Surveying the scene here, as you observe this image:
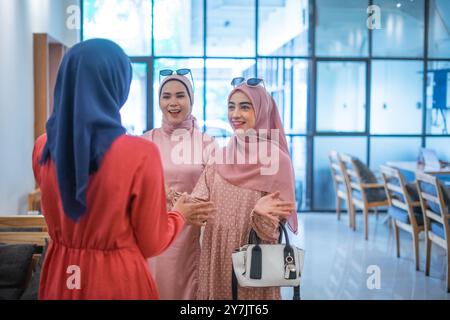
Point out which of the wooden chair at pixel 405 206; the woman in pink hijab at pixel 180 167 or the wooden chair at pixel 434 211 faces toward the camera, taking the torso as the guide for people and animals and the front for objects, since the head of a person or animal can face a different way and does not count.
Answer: the woman in pink hijab

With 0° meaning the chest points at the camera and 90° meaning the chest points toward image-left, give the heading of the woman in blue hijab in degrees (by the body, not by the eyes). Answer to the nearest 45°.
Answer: approximately 225°

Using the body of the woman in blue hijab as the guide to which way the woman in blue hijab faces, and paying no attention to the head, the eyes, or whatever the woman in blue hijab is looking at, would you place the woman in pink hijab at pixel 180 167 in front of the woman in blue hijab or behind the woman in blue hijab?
in front

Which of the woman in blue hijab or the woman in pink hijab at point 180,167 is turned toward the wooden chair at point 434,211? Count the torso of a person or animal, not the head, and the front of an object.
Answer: the woman in blue hijab

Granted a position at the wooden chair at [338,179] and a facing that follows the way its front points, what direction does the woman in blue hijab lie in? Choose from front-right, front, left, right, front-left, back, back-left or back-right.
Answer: back-right

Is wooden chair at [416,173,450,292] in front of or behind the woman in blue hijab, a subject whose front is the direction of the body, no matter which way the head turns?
in front

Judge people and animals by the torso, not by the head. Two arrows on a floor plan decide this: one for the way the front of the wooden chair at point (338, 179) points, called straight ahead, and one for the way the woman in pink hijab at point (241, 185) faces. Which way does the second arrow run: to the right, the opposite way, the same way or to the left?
the opposite way

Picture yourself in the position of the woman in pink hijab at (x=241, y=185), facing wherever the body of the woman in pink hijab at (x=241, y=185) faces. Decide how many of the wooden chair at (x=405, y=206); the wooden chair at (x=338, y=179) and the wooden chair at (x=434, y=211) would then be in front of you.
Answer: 0

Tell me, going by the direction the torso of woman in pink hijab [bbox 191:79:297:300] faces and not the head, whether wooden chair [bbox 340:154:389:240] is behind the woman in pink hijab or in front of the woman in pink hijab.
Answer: behind

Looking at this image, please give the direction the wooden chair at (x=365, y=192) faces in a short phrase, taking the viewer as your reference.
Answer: facing away from the viewer and to the right of the viewer

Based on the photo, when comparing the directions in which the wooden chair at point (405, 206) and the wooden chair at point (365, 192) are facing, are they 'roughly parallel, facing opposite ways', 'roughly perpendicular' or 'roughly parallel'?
roughly parallel

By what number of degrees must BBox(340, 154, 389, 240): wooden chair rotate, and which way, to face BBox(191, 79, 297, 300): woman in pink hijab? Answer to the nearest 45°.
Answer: approximately 135° to its right

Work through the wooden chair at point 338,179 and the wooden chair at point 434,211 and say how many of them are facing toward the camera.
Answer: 0

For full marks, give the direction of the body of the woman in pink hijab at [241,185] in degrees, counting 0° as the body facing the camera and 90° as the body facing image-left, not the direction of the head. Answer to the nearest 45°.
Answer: approximately 45°

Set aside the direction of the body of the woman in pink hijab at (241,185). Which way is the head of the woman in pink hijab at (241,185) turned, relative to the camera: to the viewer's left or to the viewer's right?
to the viewer's left

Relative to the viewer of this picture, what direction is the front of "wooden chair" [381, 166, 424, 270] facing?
facing away from the viewer and to the right of the viewer

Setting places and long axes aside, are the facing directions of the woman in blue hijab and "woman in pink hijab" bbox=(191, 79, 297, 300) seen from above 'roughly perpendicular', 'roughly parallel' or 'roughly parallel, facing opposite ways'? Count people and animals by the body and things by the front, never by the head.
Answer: roughly parallel, facing opposite ways

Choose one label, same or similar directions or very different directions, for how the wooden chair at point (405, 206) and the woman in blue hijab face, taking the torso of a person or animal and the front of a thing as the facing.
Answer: same or similar directions

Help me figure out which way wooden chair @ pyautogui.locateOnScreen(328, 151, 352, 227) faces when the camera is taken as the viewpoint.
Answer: facing away from the viewer and to the right of the viewer

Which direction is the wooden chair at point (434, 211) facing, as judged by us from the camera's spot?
facing away from the viewer and to the right of the viewer
